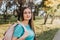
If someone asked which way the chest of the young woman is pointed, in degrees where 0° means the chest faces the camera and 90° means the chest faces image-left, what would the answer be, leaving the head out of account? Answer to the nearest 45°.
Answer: approximately 315°
